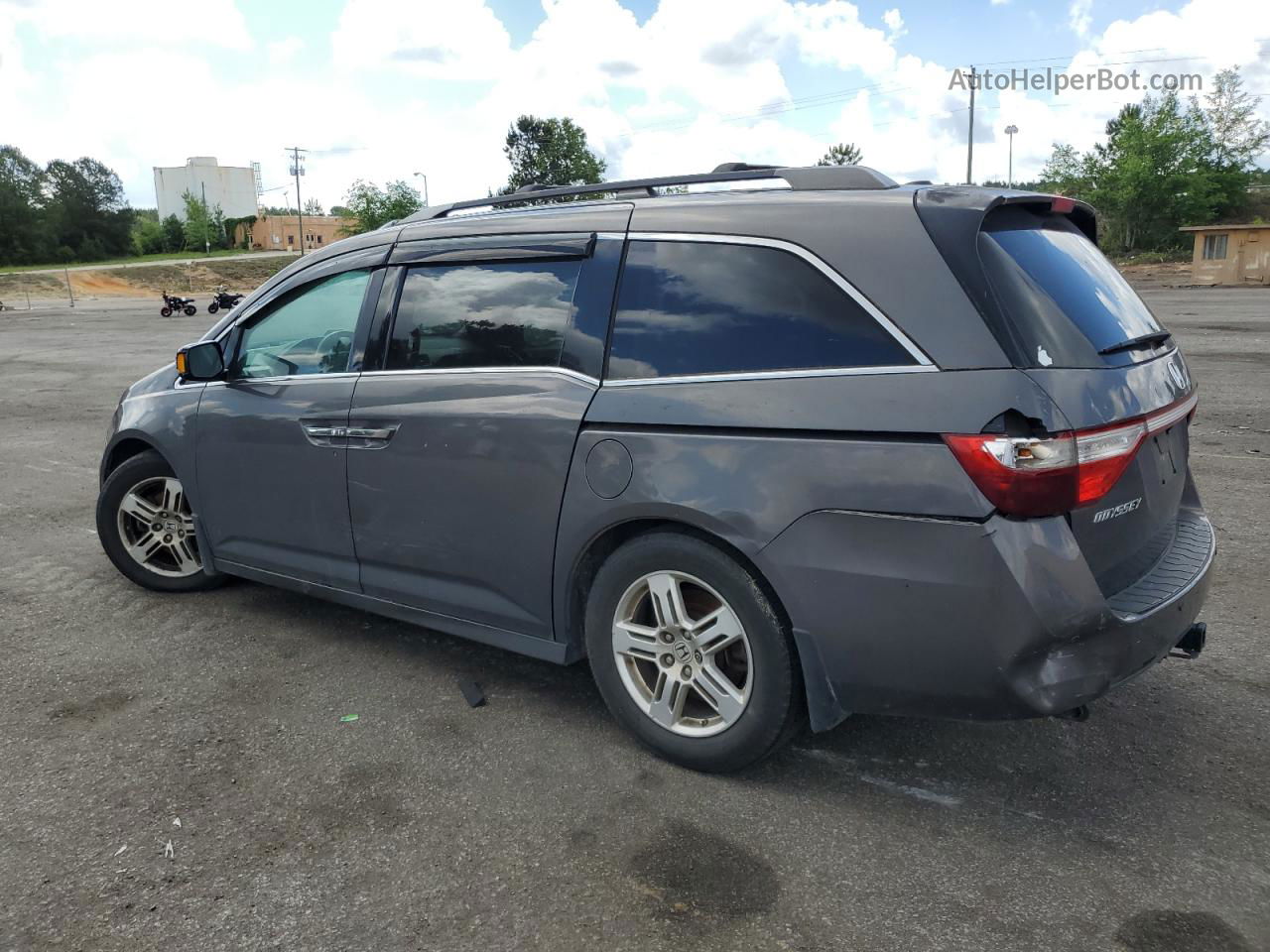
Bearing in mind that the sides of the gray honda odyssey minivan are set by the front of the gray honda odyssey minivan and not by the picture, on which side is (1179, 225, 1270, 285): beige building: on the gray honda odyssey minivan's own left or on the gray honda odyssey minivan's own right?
on the gray honda odyssey minivan's own right

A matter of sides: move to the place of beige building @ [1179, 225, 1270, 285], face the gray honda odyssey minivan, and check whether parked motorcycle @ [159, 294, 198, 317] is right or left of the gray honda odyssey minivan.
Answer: right

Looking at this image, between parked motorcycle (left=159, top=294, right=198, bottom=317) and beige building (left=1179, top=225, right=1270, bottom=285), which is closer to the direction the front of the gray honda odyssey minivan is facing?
the parked motorcycle

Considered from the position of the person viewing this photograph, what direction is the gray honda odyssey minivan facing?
facing away from the viewer and to the left of the viewer

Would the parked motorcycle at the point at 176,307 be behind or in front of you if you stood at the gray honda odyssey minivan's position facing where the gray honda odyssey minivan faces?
in front
